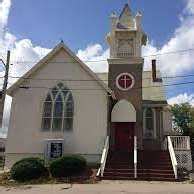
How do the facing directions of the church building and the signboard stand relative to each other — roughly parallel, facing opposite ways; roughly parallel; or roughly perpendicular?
roughly parallel

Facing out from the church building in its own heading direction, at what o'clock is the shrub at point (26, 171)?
The shrub is roughly at 1 o'clock from the church building.

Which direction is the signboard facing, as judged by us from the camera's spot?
facing the viewer

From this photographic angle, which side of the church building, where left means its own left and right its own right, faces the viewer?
front

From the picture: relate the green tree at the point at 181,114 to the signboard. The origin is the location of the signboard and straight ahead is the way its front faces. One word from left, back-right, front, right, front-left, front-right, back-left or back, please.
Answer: back-left

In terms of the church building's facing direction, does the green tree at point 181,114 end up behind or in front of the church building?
behind

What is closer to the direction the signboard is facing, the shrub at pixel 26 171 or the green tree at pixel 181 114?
the shrub

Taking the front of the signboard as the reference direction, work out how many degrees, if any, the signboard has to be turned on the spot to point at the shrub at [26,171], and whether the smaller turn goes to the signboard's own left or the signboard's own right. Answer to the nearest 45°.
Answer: approximately 45° to the signboard's own right
